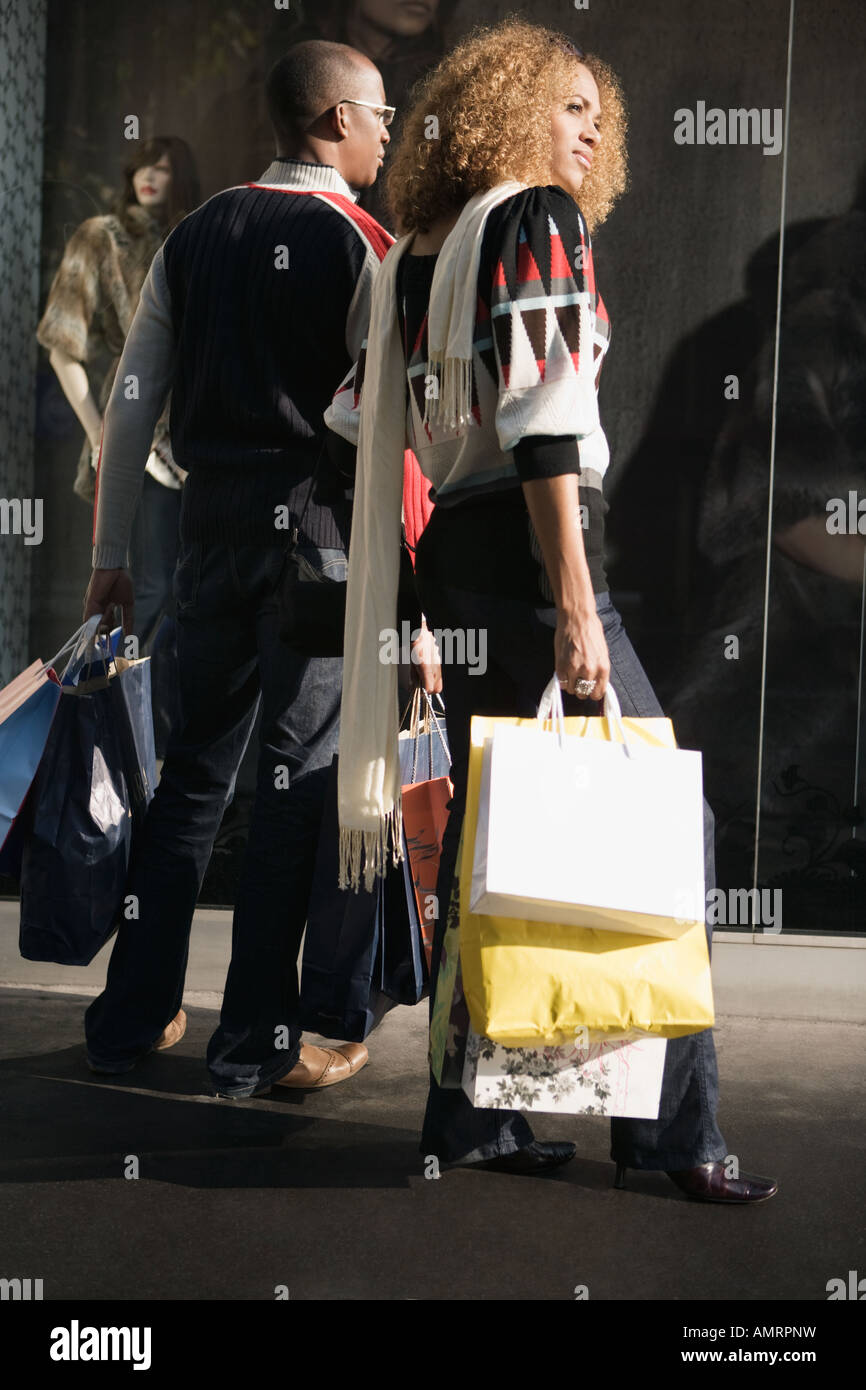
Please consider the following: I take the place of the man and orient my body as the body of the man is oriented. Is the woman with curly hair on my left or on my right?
on my right

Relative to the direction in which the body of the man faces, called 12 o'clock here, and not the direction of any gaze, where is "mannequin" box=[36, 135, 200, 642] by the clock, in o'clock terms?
The mannequin is roughly at 10 o'clock from the man.

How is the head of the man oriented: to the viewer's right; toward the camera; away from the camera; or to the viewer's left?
to the viewer's right

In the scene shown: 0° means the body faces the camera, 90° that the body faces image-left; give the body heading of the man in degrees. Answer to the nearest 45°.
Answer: approximately 225°
